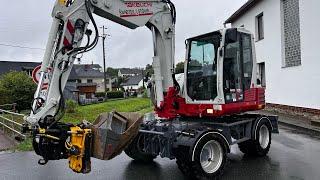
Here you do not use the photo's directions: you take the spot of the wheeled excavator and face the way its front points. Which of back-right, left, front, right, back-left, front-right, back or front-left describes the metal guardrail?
right

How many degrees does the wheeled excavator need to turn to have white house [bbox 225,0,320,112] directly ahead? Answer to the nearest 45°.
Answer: approximately 180°

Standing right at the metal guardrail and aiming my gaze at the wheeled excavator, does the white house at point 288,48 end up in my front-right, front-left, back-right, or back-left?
front-left

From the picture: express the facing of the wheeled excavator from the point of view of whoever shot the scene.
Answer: facing the viewer and to the left of the viewer

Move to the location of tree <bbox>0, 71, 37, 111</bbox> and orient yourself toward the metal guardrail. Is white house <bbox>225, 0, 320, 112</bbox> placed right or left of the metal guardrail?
left
